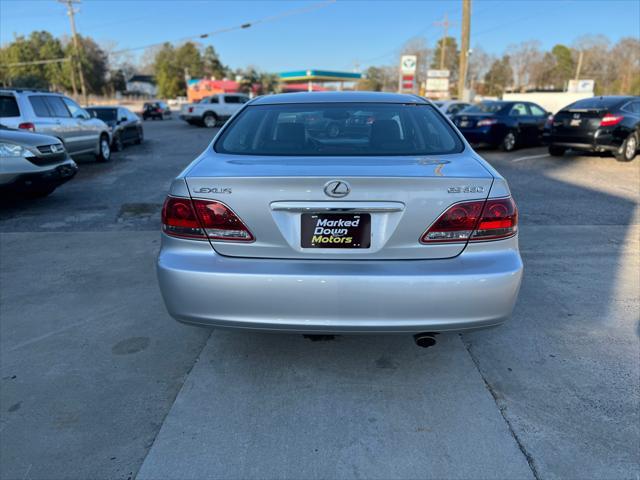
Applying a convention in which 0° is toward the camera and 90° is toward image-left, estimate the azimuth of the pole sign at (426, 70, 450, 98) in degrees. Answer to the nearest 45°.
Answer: approximately 0°

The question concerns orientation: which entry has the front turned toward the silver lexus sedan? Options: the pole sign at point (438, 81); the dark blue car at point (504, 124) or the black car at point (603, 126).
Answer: the pole sign

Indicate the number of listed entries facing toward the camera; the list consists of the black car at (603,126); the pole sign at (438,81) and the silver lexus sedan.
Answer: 1

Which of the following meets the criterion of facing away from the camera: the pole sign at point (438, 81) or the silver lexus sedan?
the silver lexus sedan

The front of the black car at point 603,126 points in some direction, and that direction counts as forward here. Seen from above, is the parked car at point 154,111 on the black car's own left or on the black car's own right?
on the black car's own left

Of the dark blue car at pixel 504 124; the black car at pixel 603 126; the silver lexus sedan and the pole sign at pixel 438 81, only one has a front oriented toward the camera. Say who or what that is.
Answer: the pole sign

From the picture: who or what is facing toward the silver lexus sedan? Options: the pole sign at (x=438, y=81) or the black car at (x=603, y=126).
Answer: the pole sign

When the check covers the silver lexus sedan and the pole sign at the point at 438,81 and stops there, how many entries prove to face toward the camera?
1

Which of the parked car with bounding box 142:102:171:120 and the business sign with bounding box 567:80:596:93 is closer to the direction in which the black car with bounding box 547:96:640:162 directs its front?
the business sign

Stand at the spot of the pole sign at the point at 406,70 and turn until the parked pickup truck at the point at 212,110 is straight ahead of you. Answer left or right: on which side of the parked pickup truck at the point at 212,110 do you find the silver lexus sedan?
left

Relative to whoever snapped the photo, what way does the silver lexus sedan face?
facing away from the viewer

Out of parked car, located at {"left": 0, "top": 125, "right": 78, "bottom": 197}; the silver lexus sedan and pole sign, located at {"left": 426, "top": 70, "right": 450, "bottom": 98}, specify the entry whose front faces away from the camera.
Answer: the silver lexus sedan

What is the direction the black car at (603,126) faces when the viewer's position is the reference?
facing away from the viewer and to the right of the viewer

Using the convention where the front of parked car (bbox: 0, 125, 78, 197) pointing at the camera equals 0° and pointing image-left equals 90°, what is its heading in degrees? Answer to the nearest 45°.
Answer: approximately 315°
